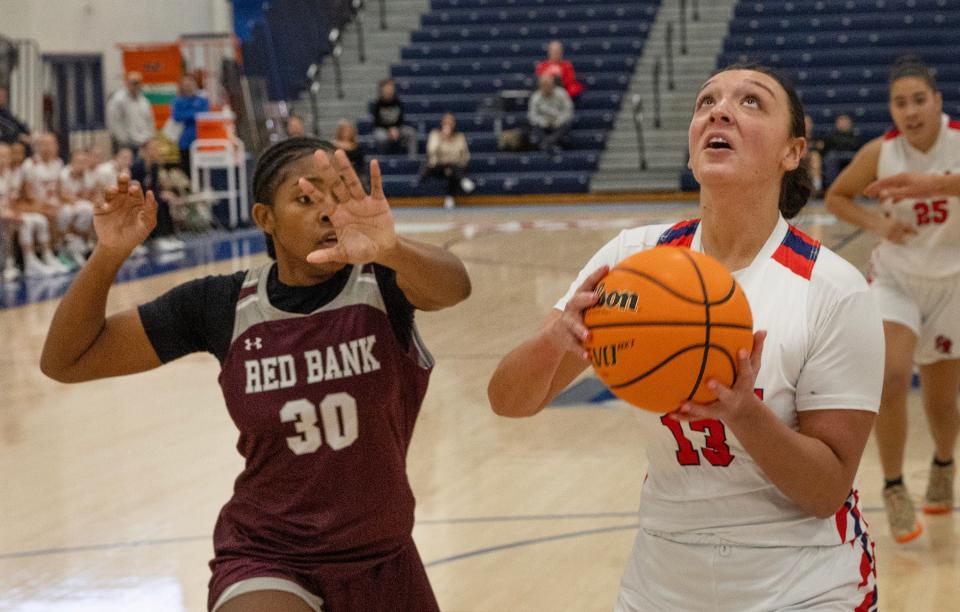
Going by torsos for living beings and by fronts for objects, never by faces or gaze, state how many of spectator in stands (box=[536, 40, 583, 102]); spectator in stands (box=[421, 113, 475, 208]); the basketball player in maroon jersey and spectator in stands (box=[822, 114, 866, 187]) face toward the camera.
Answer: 4

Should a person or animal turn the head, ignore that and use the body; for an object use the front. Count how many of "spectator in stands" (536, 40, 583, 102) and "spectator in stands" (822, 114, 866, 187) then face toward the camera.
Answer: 2

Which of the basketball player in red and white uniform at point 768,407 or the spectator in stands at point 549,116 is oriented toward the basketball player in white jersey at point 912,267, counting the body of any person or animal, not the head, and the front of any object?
the spectator in stands

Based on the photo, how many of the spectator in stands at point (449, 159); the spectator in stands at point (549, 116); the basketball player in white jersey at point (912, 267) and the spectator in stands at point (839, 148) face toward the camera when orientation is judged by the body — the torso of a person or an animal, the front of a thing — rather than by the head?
4

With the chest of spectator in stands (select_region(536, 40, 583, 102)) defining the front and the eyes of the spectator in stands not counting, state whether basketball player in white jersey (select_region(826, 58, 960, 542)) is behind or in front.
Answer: in front

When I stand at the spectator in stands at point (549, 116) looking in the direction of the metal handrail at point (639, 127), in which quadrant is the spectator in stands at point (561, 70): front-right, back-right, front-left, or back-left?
front-left

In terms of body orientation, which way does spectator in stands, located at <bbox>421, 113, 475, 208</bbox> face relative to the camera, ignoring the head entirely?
toward the camera

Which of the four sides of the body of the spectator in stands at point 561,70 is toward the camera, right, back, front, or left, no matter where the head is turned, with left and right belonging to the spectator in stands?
front

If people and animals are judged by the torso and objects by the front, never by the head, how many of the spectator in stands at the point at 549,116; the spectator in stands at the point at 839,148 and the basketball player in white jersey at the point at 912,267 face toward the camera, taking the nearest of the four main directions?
3

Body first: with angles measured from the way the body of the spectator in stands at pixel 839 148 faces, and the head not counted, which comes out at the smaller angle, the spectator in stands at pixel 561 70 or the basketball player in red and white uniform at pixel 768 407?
the basketball player in red and white uniform

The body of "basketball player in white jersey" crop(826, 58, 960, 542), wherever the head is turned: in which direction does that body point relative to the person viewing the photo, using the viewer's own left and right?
facing the viewer

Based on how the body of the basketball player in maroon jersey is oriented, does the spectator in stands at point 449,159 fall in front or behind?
behind
